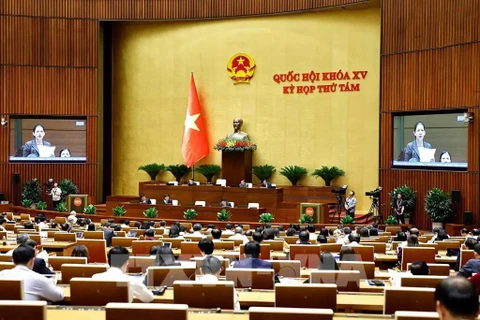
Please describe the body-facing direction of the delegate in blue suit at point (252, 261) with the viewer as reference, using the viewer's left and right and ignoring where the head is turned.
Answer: facing away from the viewer

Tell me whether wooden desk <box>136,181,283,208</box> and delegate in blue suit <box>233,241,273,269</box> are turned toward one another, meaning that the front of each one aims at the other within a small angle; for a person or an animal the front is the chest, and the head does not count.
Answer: yes

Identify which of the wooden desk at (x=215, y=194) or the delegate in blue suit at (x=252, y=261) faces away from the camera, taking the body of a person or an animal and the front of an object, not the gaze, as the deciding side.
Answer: the delegate in blue suit

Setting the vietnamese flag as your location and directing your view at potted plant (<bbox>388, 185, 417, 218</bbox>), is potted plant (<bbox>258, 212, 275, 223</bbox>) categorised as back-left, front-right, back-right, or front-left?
front-right

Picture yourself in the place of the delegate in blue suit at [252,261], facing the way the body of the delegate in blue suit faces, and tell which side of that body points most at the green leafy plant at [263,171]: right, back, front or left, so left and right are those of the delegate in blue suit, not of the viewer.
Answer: front

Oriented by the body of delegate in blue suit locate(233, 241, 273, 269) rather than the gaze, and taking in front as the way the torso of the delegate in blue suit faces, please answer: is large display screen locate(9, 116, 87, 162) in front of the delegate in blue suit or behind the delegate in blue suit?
in front

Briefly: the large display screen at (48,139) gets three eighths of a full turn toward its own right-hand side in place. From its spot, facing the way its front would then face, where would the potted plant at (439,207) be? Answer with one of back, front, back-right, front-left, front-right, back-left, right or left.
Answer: back

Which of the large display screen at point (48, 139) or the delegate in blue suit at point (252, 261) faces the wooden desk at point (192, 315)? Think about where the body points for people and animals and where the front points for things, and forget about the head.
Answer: the large display screen

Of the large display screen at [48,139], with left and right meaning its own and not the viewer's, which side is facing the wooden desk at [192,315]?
front

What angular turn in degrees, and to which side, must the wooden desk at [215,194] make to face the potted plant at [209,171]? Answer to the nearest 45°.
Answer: approximately 180°

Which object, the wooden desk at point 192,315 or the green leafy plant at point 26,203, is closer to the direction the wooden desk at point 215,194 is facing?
the wooden desk

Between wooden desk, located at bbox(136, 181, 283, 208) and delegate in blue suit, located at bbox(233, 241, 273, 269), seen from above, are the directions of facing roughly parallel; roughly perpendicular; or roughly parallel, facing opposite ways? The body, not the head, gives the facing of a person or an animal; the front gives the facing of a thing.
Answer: roughly parallel, facing opposite ways

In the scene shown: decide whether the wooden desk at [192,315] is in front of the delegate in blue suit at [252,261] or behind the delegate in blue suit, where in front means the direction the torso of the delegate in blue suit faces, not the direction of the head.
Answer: behind

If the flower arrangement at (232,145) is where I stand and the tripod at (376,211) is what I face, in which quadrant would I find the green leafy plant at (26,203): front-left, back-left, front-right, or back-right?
back-right

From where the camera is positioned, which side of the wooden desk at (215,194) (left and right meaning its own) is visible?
front

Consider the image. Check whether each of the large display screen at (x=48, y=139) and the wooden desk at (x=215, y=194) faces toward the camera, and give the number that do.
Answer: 2

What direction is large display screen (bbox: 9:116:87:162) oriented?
toward the camera
